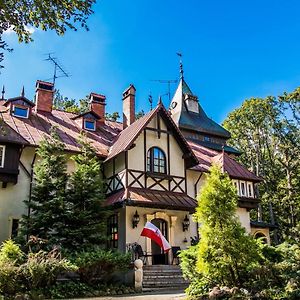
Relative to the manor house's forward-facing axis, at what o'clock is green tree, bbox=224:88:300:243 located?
The green tree is roughly at 9 o'clock from the manor house.

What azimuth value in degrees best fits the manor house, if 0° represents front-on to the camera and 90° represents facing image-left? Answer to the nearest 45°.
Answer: approximately 315°

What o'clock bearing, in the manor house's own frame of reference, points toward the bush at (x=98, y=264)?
The bush is roughly at 2 o'clock from the manor house.

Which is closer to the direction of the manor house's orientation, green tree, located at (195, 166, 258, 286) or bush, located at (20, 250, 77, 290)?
the green tree

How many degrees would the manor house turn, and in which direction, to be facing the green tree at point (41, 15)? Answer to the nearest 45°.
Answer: approximately 45° to its right
